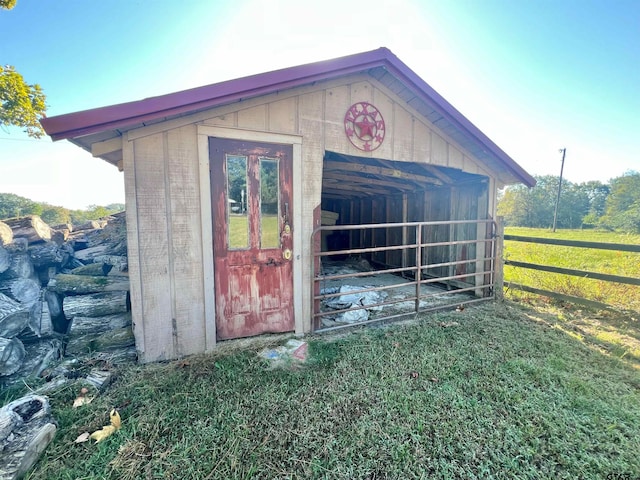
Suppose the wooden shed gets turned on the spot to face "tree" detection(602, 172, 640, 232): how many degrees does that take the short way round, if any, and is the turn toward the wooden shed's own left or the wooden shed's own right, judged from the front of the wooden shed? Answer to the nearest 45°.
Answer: approximately 90° to the wooden shed's own left

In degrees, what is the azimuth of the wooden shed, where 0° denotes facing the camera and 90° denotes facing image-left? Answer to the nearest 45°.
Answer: approximately 315°

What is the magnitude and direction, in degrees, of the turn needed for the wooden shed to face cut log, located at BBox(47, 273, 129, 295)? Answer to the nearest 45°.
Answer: approximately 135° to its right

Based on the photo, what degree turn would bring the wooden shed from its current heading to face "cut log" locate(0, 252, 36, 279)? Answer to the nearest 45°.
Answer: approximately 135° to its right

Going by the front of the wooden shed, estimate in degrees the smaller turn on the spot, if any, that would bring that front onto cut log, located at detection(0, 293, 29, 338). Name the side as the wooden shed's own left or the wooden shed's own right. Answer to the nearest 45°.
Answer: approximately 135° to the wooden shed's own right

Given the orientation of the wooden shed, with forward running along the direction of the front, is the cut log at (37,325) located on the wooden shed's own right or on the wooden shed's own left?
on the wooden shed's own right

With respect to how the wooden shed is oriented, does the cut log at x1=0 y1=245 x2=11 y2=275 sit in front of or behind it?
behind

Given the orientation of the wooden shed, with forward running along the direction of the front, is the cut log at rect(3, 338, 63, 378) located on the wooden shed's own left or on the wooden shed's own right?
on the wooden shed's own right

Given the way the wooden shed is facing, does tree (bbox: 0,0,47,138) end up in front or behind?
behind

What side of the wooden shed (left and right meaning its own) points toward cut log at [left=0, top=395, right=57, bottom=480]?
right
